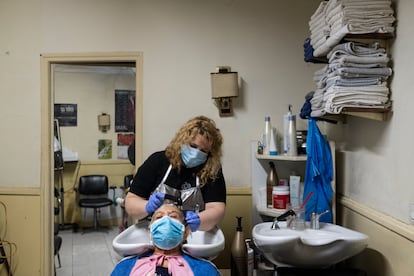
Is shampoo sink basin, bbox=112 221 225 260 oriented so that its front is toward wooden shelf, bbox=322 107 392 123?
no

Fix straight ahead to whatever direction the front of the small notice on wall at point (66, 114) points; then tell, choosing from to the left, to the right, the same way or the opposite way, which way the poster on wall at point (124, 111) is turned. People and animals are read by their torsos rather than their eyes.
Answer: the same way

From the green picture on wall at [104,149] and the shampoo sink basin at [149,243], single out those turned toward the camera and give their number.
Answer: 2

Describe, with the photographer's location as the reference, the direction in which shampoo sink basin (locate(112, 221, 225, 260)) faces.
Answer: facing the viewer

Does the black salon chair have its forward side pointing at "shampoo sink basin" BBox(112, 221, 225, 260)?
yes

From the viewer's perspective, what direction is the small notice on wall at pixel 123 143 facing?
toward the camera

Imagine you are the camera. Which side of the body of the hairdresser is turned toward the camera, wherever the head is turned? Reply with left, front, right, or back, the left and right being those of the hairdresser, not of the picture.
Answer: front

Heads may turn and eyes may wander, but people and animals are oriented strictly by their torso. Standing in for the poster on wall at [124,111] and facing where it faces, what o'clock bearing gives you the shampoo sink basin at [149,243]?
The shampoo sink basin is roughly at 12 o'clock from the poster on wall.

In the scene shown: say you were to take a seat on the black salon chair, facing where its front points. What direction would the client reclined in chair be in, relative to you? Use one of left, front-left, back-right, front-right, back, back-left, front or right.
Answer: front

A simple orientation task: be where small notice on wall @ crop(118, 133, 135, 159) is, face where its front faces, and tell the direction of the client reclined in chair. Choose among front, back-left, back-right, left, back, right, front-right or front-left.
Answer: front

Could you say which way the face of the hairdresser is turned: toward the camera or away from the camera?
toward the camera

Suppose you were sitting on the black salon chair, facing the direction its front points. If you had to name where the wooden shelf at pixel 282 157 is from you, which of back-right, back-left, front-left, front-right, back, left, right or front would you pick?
front-left
